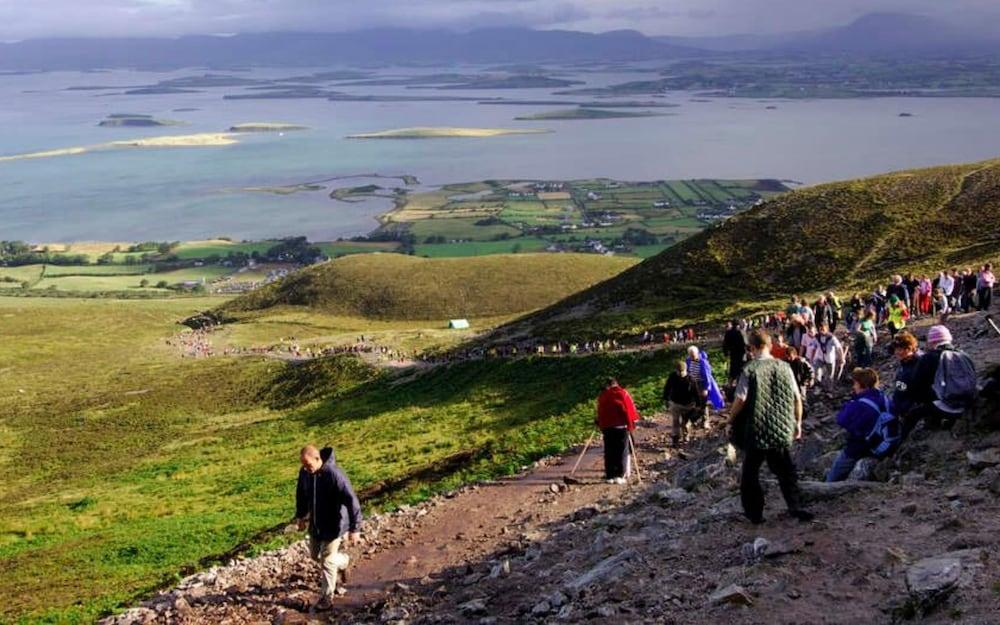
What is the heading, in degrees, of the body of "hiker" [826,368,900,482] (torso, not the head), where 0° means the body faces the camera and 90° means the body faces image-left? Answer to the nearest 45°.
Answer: approximately 135°

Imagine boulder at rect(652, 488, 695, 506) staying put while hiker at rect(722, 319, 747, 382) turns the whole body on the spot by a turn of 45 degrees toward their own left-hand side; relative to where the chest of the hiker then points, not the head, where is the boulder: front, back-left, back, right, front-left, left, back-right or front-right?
back-left

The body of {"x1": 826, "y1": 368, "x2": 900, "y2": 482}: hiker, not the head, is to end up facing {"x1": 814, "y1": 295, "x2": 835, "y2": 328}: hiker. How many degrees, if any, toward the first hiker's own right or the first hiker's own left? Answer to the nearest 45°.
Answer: approximately 45° to the first hiker's own right

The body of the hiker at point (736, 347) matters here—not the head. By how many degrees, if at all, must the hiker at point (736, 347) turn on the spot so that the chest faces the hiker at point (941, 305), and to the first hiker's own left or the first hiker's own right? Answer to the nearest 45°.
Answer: approximately 45° to the first hiker's own right

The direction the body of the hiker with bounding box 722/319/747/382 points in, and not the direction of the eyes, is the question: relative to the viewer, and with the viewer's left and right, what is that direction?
facing away from the viewer

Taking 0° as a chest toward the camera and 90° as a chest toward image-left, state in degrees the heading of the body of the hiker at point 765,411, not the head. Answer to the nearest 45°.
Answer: approximately 180°
